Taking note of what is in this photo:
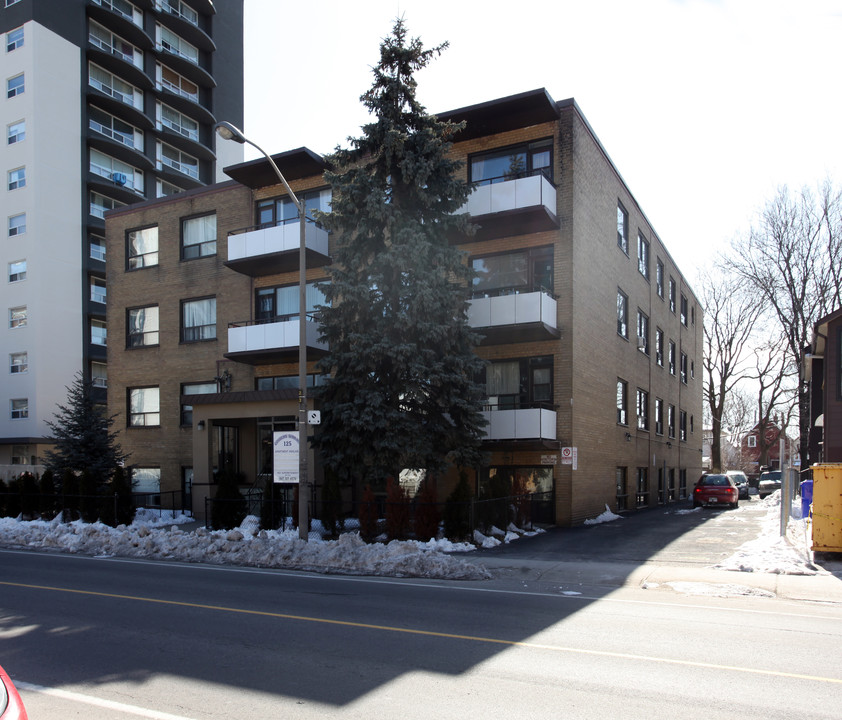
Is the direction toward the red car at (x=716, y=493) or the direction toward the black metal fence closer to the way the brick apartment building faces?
the black metal fence

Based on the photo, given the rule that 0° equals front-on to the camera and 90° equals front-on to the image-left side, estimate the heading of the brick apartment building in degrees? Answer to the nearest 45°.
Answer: approximately 45°
